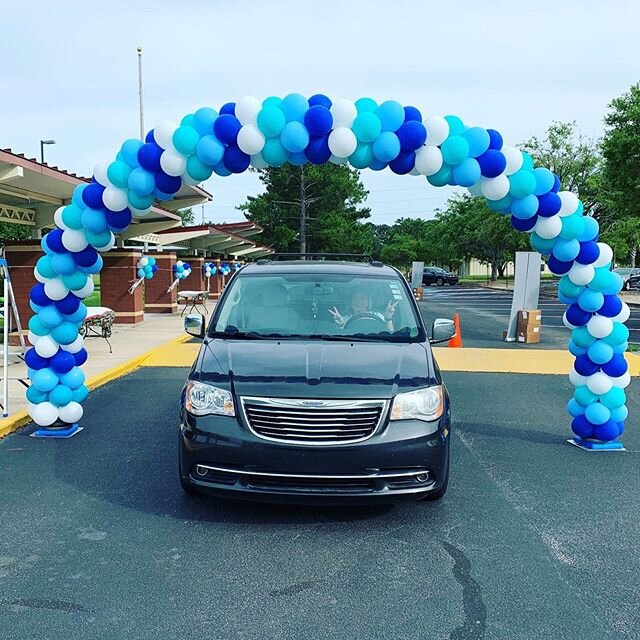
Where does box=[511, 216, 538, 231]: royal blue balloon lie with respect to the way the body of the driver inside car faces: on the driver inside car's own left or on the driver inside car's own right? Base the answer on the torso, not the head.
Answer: on the driver inside car's own left

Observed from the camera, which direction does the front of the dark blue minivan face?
facing the viewer

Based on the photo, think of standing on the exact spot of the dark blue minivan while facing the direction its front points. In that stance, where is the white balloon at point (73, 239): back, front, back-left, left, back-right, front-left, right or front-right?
back-right
